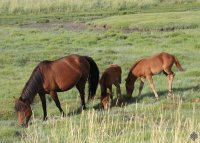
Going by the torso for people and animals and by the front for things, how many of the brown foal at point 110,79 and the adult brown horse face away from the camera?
0

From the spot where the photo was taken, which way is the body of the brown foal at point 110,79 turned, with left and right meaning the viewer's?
facing the viewer and to the left of the viewer
